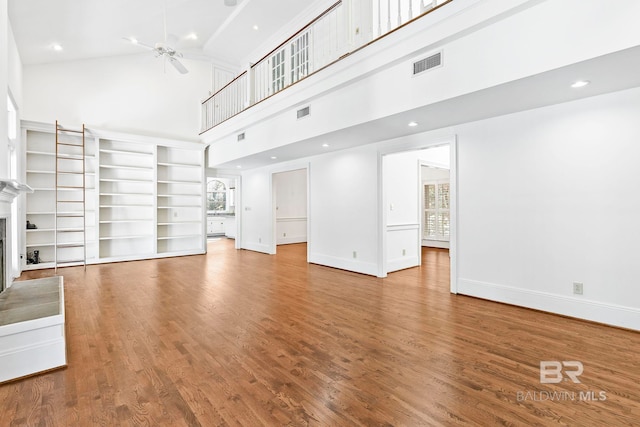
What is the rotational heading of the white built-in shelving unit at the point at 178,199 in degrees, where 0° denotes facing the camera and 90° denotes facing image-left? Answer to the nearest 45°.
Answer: approximately 0°

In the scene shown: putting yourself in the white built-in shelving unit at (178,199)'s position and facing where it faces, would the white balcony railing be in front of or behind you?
in front

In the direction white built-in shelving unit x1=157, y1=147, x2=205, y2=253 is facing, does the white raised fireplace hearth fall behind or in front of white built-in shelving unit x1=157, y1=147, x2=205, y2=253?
in front
